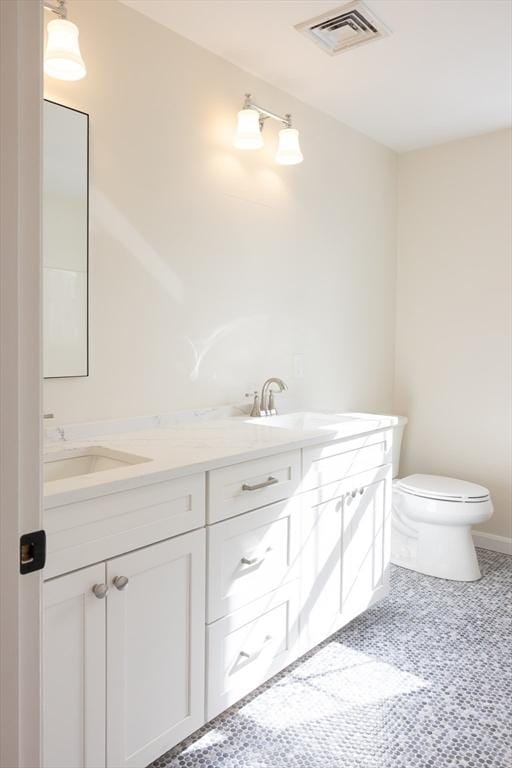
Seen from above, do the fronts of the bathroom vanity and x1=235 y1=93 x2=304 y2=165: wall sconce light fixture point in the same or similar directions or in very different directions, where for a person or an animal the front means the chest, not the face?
same or similar directions

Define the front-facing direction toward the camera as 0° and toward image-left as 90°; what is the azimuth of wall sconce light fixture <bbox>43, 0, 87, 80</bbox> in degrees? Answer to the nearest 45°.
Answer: approximately 315°

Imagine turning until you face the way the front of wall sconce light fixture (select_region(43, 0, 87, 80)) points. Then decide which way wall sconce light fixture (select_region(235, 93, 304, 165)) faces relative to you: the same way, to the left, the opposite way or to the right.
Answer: the same way

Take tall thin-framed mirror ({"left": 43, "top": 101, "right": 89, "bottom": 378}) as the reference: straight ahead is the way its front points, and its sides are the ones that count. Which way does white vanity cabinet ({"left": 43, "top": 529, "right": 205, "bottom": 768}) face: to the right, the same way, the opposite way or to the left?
the same way

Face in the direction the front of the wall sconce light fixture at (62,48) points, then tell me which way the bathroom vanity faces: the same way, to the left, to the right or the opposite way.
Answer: the same way

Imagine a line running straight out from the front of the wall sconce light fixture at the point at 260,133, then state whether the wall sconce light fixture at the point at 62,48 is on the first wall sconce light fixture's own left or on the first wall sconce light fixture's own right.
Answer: on the first wall sconce light fixture's own right

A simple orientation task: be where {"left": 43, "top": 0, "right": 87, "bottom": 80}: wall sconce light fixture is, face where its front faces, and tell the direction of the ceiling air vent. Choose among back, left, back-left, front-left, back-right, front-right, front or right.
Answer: front-left

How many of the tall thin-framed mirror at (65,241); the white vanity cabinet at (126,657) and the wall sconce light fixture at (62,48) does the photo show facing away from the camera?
0

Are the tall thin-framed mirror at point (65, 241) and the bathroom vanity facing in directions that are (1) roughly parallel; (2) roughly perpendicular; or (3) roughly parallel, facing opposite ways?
roughly parallel

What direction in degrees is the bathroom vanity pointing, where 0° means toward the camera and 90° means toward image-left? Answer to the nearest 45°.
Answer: approximately 315°

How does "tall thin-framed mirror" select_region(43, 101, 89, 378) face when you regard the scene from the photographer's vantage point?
facing the viewer and to the right of the viewer
